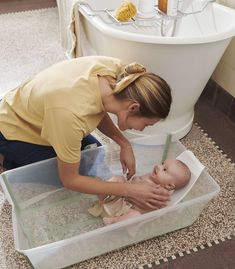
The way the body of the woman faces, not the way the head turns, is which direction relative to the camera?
to the viewer's right

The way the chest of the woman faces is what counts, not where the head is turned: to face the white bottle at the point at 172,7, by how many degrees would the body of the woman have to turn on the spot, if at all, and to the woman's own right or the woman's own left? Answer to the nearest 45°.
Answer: approximately 90° to the woman's own left

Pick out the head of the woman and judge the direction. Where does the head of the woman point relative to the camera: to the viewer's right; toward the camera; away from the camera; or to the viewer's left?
to the viewer's right

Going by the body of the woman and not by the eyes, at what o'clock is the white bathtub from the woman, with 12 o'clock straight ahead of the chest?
The white bathtub is roughly at 10 o'clock from the woman.
